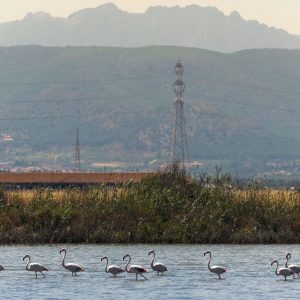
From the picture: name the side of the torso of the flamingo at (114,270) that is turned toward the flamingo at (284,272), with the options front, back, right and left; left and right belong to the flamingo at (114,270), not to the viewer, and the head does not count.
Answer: back

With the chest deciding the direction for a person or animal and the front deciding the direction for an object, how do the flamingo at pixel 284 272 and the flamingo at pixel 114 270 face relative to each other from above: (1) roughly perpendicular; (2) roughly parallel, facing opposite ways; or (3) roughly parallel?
roughly parallel

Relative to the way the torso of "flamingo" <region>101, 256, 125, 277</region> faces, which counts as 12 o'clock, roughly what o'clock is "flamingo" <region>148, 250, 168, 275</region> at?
"flamingo" <region>148, 250, 168, 275</region> is roughly at 6 o'clock from "flamingo" <region>101, 256, 125, 277</region>.

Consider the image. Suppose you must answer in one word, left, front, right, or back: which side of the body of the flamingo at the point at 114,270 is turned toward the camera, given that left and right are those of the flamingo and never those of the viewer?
left

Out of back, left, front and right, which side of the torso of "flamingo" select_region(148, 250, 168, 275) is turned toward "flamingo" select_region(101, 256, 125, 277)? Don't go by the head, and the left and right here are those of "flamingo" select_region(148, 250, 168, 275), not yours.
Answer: front

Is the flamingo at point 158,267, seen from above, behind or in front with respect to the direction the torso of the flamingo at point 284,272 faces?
in front

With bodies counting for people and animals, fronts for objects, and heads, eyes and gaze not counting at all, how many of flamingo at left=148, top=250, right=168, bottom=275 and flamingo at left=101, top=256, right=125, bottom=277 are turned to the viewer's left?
2

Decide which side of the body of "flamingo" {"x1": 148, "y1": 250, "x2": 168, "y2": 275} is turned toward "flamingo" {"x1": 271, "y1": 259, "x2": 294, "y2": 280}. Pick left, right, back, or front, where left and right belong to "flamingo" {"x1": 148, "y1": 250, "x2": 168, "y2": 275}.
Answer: back

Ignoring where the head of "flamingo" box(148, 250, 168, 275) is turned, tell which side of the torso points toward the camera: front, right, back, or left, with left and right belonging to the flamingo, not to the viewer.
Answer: left

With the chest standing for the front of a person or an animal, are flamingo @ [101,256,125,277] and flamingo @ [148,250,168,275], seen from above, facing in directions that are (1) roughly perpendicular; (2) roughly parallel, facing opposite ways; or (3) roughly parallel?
roughly parallel

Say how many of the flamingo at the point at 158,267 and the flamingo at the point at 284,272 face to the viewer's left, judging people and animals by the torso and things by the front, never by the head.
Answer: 2

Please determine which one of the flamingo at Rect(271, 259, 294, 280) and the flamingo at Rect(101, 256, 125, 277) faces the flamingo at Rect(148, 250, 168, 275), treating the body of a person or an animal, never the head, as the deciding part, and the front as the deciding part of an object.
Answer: the flamingo at Rect(271, 259, 294, 280)

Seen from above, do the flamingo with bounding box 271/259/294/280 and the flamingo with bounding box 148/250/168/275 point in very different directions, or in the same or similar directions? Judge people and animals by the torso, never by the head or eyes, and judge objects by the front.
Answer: same or similar directions

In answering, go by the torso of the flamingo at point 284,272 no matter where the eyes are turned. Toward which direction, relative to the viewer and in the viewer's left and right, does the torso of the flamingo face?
facing to the left of the viewer
